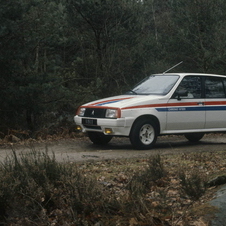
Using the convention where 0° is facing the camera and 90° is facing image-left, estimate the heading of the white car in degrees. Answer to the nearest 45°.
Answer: approximately 45°
